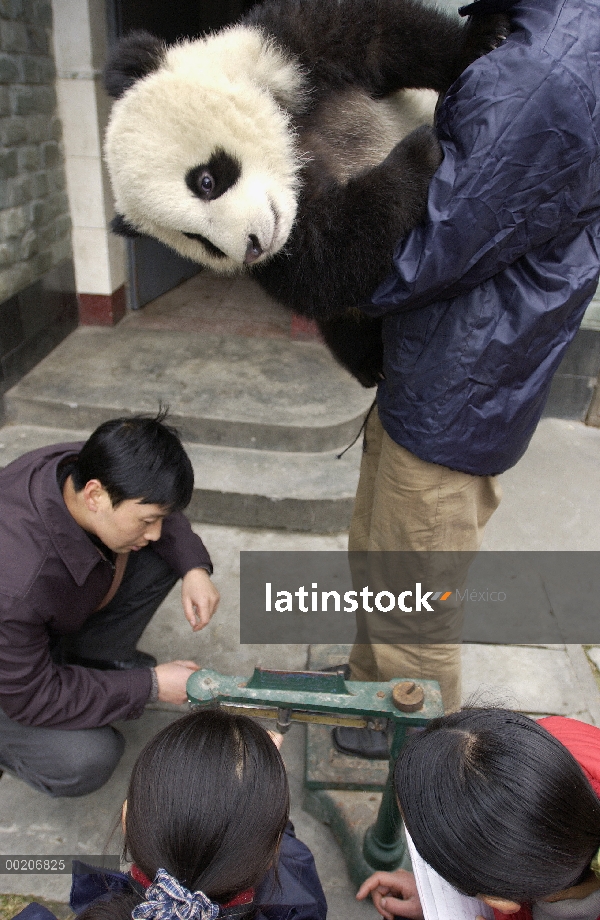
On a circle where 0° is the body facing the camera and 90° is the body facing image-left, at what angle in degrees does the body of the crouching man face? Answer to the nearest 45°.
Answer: approximately 315°
